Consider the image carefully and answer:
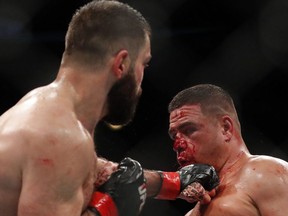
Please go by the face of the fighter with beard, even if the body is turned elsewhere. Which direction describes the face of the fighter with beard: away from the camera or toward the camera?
away from the camera

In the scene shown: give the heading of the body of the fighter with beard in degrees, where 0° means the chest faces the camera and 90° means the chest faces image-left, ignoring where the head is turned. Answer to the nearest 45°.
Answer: approximately 225°
